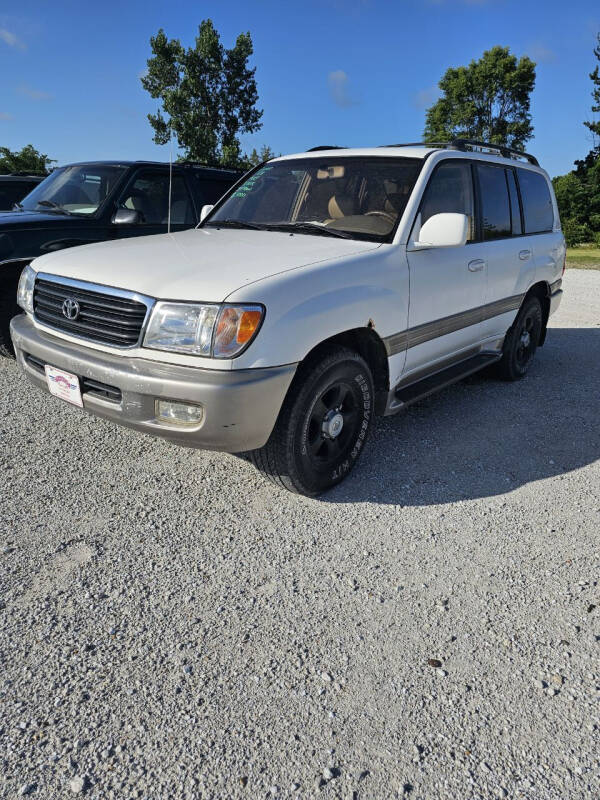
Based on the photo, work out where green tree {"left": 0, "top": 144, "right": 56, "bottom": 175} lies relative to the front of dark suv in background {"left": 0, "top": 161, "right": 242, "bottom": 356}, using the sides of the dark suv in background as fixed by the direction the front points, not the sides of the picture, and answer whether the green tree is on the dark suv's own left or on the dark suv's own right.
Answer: on the dark suv's own right

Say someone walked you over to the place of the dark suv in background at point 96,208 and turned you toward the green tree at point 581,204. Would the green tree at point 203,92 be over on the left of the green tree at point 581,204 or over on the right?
left

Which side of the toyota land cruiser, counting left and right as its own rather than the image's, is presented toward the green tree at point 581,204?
back

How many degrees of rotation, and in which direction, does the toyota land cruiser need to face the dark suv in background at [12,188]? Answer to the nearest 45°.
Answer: approximately 90° to its right

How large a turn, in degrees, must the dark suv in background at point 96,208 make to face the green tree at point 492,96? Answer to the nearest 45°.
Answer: approximately 180°

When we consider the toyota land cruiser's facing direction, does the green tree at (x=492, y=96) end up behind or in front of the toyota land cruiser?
behind

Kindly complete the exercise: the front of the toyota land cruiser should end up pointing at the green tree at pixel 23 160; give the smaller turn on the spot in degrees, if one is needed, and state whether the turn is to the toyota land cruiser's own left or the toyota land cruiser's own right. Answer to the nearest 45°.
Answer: approximately 90° to the toyota land cruiser's own right

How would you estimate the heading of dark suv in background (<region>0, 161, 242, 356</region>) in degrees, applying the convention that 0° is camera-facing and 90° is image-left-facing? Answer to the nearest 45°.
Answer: approximately 45°

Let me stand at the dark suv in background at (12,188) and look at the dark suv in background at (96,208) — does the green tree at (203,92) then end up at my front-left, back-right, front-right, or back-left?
back-left

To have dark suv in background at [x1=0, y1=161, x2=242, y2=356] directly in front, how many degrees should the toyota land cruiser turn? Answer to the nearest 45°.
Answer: approximately 90° to its right
